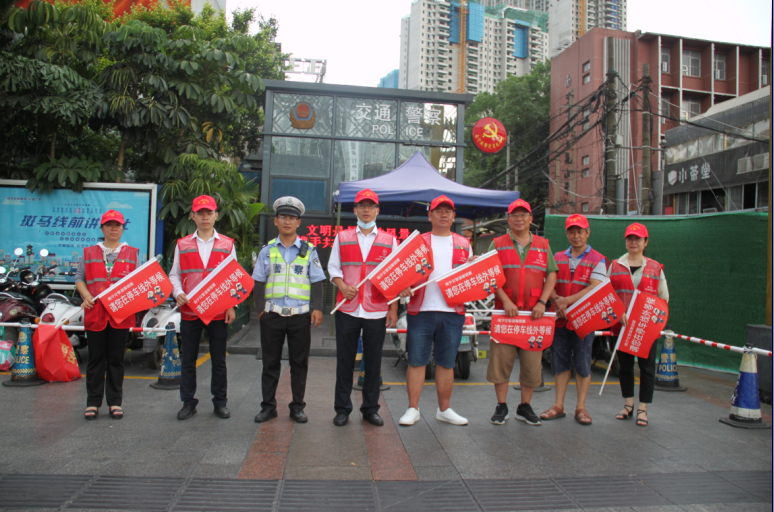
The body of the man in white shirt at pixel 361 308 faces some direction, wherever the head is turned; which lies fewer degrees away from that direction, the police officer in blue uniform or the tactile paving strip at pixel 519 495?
the tactile paving strip

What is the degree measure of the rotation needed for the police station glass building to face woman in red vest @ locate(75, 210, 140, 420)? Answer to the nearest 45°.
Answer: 0° — it already faces them

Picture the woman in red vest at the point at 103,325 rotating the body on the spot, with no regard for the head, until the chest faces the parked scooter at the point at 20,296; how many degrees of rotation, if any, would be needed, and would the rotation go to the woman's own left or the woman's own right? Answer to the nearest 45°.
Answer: approximately 180°

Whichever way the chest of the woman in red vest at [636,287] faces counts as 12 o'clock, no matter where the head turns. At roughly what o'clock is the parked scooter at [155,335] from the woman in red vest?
The parked scooter is roughly at 3 o'clock from the woman in red vest.

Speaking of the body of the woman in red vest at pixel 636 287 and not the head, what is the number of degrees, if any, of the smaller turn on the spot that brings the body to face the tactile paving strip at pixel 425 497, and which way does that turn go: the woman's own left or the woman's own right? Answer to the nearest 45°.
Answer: approximately 45° to the woman's own right

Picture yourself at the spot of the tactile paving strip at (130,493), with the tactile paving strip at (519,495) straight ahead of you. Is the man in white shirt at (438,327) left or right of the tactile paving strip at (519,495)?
left

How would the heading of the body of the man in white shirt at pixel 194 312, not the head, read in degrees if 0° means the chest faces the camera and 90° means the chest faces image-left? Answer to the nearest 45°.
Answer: approximately 0°
